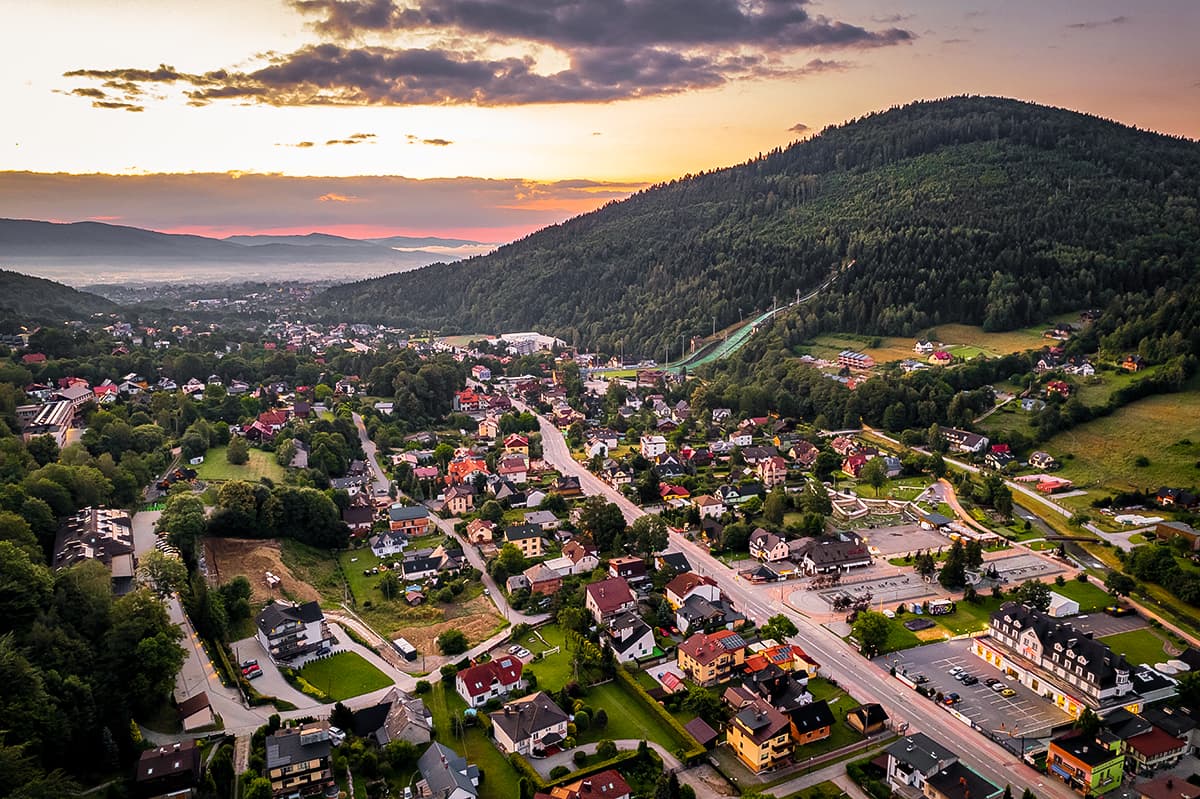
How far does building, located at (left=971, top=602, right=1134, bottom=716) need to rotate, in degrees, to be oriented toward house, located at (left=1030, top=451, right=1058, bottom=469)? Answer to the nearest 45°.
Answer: approximately 135° to its right

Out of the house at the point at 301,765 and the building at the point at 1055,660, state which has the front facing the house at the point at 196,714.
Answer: the building at the point at 1055,660

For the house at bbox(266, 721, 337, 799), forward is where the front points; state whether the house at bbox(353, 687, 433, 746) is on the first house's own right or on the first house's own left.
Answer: on the first house's own left

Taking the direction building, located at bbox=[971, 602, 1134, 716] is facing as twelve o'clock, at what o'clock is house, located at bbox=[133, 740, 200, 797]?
house, located at bbox=[133, 740, 200, 797] is roughly at 12 o'clock from building, located at bbox=[971, 602, 1134, 716].

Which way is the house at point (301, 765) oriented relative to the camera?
toward the camera

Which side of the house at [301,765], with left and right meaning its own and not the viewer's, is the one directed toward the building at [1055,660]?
left

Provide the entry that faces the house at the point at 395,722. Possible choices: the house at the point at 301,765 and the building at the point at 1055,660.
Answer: the building at the point at 1055,660

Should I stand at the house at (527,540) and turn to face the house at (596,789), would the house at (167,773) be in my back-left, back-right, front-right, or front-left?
front-right

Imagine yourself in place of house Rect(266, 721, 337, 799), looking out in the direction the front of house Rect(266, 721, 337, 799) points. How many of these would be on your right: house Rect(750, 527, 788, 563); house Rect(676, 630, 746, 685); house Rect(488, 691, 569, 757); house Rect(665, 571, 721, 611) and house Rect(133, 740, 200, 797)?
1

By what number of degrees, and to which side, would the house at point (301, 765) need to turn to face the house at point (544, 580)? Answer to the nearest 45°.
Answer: approximately 135° to its left

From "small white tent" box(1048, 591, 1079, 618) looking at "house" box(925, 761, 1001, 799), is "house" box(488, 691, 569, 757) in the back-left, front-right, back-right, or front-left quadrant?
front-right

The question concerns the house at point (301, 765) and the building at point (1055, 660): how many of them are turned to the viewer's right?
0

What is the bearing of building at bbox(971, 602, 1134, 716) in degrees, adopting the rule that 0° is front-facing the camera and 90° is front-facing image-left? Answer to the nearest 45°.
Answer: approximately 45°
